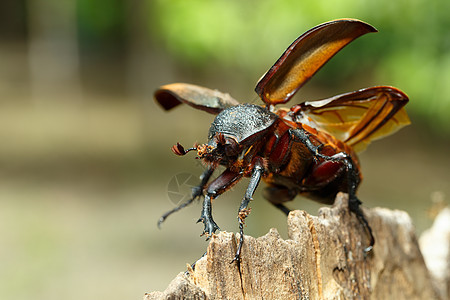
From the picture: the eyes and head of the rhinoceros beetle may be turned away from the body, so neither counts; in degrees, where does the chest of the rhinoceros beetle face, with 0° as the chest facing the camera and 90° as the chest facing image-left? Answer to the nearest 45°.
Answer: approximately 45°
